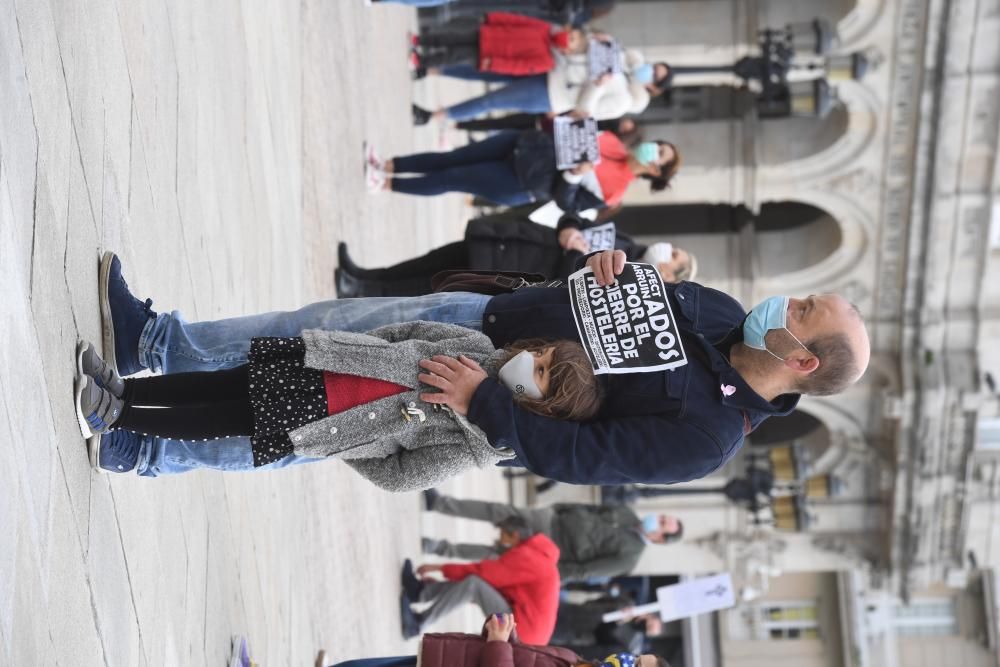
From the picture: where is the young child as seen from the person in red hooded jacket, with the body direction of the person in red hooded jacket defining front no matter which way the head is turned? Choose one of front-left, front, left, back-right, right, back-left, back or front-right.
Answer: left

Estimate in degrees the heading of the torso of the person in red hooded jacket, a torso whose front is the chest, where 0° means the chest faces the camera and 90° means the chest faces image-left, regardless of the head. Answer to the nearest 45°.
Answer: approximately 90°

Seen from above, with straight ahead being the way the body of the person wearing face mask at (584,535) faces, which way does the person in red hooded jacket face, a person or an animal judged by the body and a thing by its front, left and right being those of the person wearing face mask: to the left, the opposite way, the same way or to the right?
to the right

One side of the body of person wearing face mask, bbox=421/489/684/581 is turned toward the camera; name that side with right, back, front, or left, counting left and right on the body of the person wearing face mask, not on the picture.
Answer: front
